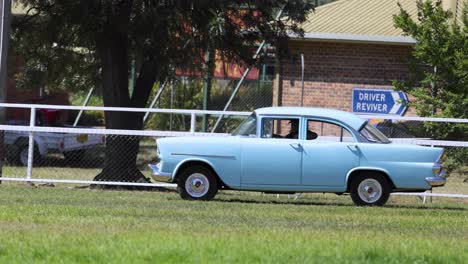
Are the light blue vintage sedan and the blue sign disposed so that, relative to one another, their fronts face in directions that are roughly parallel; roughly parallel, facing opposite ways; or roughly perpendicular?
roughly perpendicular

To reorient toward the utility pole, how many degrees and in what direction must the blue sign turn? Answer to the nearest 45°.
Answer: approximately 45° to its right

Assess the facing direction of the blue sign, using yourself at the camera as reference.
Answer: facing the viewer

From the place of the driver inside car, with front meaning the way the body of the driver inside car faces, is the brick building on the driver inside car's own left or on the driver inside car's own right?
on the driver inside car's own right

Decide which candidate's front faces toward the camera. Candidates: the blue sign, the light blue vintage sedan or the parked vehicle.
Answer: the blue sign

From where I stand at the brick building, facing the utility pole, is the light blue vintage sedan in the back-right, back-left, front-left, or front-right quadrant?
front-left

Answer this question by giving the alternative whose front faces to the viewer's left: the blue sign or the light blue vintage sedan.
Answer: the light blue vintage sedan

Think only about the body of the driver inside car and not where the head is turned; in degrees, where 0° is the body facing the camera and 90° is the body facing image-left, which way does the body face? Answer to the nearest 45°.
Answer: approximately 90°

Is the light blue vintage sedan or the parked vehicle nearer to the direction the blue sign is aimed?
the light blue vintage sedan

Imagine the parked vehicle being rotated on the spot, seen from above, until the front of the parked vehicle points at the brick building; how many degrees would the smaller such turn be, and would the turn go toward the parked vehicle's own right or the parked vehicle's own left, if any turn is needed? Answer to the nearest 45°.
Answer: approximately 180°

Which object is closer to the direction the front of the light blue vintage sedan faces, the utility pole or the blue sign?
the utility pole

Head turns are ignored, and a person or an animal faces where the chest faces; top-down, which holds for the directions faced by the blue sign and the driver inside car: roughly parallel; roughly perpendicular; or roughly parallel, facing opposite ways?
roughly perpendicular

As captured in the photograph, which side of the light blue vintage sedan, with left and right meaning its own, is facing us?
left

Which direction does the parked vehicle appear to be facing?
to the viewer's left

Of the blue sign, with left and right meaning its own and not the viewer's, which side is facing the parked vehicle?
right

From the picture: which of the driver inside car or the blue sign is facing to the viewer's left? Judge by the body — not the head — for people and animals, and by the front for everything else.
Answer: the driver inside car
